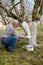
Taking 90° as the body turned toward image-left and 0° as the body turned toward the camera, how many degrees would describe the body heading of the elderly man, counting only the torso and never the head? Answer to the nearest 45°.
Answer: approximately 270°
